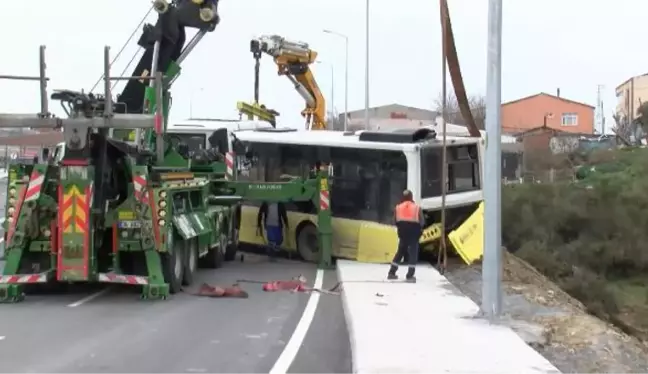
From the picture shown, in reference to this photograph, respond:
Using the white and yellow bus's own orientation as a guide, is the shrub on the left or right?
on its right

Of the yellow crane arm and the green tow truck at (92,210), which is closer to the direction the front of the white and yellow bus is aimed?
the yellow crane arm
